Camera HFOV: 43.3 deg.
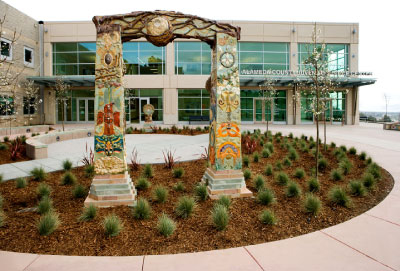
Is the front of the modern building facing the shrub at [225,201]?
yes

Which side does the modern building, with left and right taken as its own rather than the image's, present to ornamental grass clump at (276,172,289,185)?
front

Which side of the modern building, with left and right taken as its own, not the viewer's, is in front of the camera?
front

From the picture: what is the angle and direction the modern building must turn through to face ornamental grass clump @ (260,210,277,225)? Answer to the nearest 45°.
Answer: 0° — it already faces it

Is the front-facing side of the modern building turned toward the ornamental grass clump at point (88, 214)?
yes

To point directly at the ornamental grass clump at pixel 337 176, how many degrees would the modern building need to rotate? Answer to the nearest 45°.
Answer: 0° — it already faces it

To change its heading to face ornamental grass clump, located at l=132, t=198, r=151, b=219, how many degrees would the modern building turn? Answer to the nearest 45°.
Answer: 0° — it already faces it

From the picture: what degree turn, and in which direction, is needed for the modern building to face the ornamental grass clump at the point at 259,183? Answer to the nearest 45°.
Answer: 0° — it already faces it

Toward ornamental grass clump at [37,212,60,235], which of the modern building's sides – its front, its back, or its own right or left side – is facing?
front

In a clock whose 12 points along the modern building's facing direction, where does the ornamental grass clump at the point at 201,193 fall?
The ornamental grass clump is roughly at 12 o'clock from the modern building.

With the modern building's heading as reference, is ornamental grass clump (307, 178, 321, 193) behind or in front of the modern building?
in front
